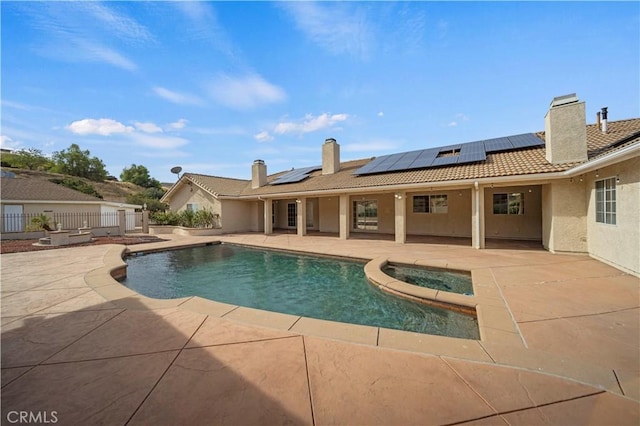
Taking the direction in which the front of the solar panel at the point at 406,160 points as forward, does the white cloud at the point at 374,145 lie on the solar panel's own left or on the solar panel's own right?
on the solar panel's own right

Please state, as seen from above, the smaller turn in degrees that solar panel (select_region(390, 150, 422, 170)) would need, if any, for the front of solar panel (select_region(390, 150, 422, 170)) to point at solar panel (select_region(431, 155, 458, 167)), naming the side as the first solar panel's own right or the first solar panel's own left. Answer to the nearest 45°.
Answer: approximately 90° to the first solar panel's own left

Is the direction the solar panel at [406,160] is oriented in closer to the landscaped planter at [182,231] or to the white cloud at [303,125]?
the landscaped planter

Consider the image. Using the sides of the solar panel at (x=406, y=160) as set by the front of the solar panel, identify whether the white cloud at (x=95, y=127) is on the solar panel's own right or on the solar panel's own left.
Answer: on the solar panel's own right

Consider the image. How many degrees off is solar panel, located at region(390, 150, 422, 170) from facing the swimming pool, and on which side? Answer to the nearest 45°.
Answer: approximately 45° to its left

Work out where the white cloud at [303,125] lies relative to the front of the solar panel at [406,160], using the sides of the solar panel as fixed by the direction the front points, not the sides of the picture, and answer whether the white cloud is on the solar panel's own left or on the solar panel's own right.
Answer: on the solar panel's own right

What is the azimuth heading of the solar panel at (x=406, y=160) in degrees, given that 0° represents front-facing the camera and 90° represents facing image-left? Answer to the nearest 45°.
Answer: approximately 45°
